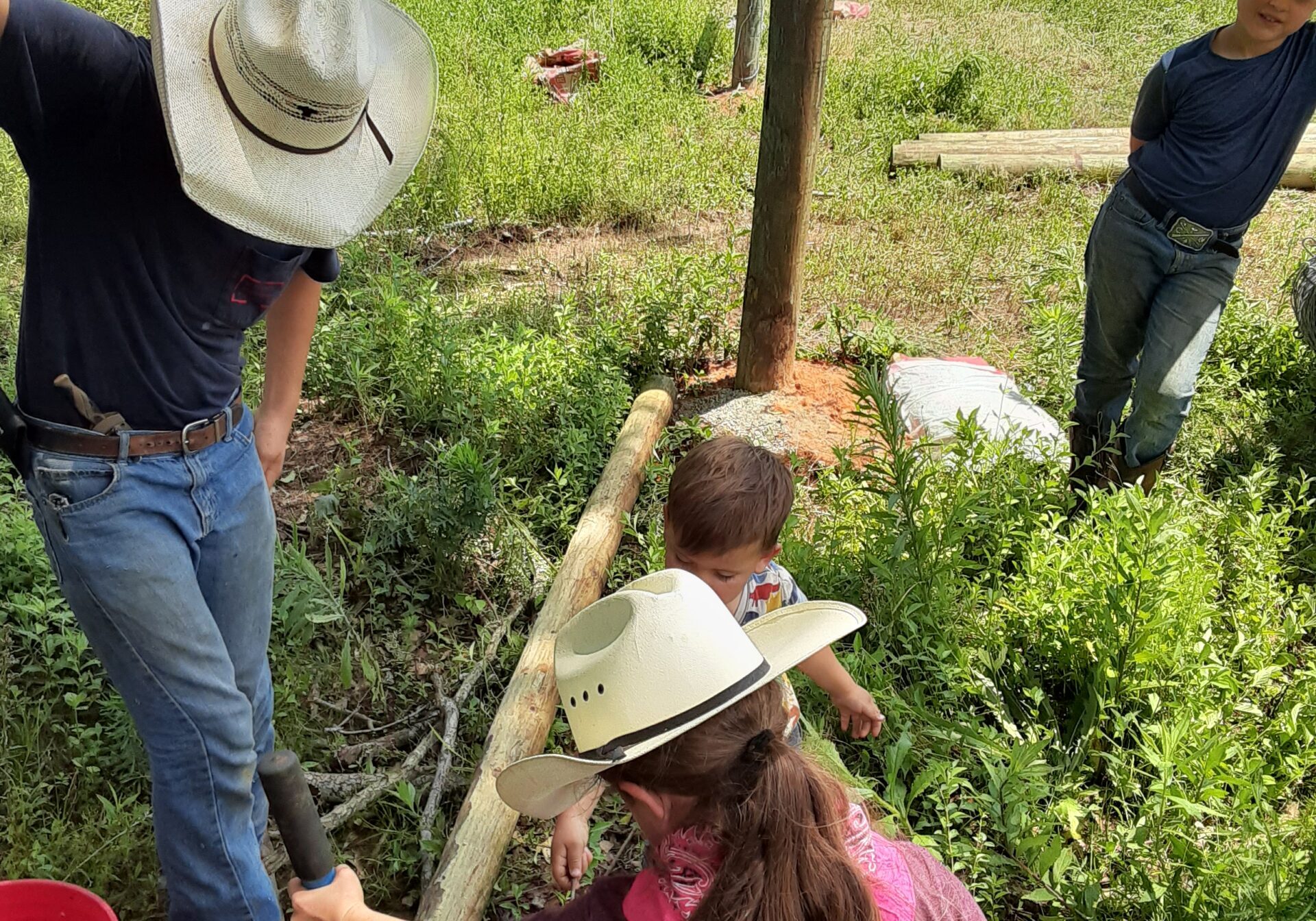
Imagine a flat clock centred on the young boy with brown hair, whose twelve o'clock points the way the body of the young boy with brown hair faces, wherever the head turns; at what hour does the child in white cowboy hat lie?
The child in white cowboy hat is roughly at 12 o'clock from the young boy with brown hair.

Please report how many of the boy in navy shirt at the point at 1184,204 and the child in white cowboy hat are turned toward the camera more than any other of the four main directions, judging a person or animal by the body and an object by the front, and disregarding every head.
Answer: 1

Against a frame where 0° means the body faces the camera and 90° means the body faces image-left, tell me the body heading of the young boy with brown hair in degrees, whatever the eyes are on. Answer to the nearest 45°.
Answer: approximately 0°

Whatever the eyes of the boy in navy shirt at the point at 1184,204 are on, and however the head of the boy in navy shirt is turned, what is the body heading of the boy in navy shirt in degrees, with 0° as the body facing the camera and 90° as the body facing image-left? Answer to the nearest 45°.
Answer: approximately 0°

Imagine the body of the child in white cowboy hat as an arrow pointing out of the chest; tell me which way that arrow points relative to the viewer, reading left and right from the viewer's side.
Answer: facing away from the viewer and to the left of the viewer
